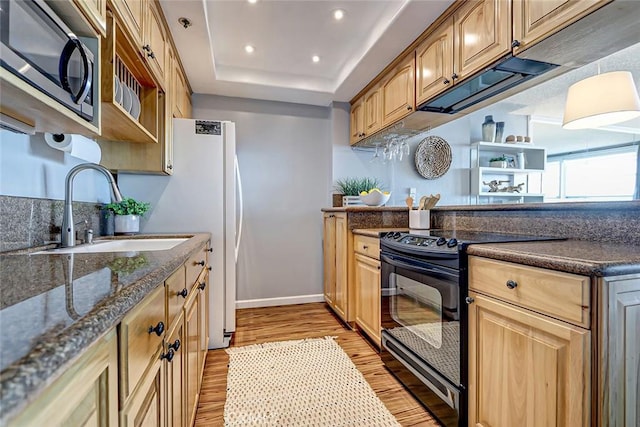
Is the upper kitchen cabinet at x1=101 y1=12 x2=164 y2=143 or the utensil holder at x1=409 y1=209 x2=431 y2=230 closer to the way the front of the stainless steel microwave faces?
the utensil holder

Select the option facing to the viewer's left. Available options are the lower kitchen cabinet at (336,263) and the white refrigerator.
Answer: the lower kitchen cabinet

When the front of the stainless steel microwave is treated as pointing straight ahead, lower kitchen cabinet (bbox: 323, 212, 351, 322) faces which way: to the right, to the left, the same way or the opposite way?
the opposite way

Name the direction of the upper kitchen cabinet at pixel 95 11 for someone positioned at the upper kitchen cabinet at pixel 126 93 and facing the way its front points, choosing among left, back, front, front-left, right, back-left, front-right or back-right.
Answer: front-right

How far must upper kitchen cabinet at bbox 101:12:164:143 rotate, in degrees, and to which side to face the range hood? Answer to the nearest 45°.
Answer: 0° — it already faces it

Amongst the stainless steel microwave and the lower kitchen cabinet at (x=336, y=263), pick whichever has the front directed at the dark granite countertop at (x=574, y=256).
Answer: the stainless steel microwave

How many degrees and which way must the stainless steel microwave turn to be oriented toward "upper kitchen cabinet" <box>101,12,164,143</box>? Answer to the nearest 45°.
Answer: approximately 135° to its left

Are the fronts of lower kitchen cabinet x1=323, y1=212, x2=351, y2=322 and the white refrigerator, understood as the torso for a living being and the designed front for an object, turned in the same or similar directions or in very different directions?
very different directions

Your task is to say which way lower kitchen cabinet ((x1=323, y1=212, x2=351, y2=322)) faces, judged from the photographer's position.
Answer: facing to the left of the viewer

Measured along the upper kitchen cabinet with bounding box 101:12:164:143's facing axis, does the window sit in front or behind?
in front

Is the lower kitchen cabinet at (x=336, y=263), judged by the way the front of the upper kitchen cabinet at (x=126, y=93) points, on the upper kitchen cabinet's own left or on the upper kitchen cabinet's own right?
on the upper kitchen cabinet's own left
